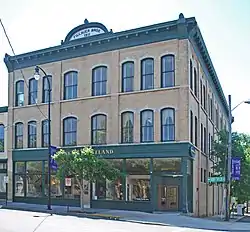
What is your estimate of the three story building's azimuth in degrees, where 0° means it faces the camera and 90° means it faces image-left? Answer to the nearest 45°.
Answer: approximately 45°

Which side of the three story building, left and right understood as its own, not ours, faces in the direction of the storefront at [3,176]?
right

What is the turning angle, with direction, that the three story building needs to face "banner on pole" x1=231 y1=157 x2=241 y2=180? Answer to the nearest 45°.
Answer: approximately 90° to its left
